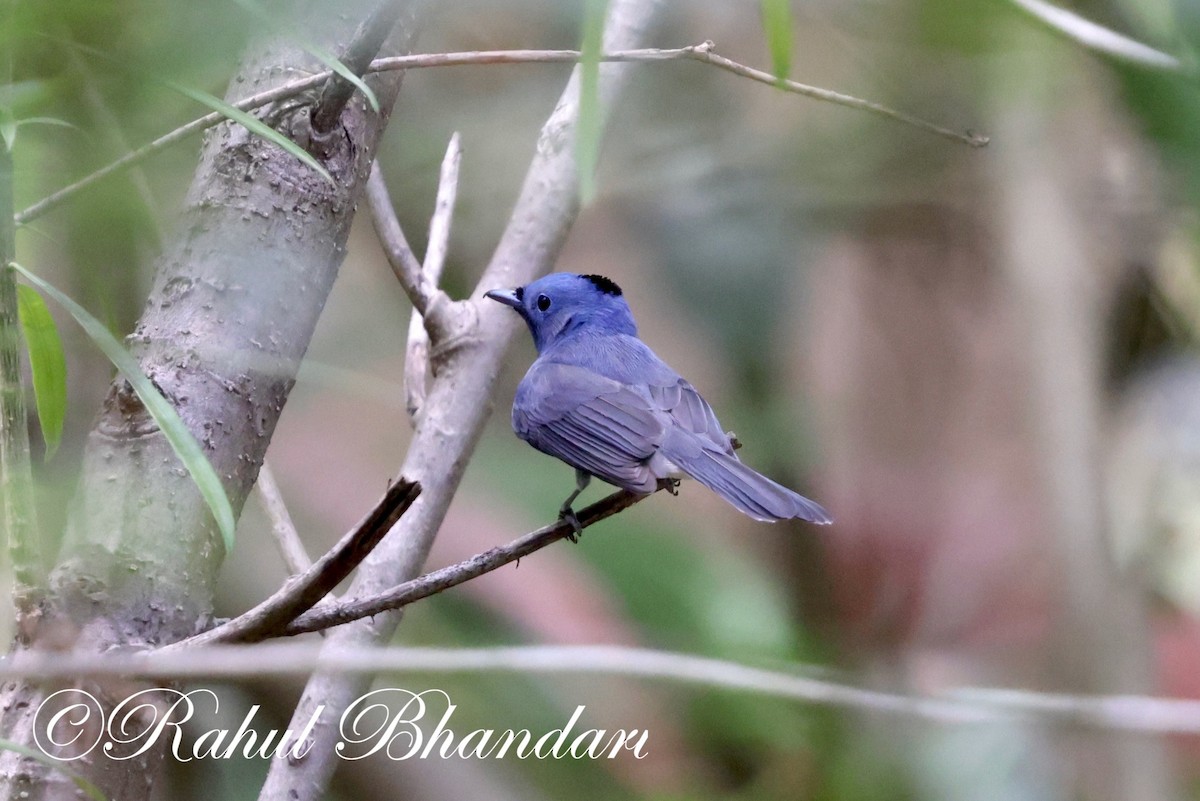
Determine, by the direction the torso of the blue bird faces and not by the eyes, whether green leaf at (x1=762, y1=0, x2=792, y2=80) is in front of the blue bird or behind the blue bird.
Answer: behind

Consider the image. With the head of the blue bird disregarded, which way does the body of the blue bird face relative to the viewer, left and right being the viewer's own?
facing away from the viewer and to the left of the viewer

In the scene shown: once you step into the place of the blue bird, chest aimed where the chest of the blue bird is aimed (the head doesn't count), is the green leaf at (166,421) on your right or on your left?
on your left
